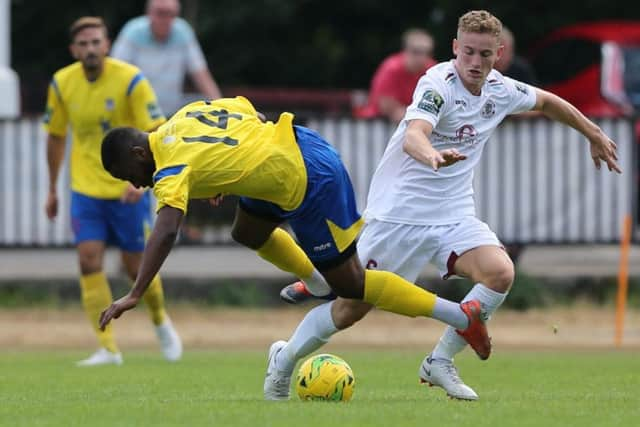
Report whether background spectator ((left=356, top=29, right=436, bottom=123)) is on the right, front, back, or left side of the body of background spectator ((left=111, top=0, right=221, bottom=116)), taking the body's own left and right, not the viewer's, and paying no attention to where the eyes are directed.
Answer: left

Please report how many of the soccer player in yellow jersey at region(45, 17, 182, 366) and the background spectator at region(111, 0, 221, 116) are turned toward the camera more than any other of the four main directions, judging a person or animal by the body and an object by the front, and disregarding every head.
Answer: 2

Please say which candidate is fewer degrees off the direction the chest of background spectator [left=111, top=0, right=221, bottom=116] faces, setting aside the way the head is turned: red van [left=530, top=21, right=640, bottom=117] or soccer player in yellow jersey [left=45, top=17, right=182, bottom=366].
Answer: the soccer player in yellow jersey

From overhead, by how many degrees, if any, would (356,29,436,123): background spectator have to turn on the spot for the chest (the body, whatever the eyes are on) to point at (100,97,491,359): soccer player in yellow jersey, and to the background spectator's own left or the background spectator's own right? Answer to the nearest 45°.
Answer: approximately 45° to the background spectator's own right

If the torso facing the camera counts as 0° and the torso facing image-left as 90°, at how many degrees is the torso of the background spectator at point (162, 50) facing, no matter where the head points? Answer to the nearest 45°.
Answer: approximately 0°

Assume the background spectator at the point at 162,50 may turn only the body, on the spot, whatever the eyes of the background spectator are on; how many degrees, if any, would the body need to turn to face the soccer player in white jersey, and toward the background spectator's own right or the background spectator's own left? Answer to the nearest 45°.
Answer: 0° — they already face them

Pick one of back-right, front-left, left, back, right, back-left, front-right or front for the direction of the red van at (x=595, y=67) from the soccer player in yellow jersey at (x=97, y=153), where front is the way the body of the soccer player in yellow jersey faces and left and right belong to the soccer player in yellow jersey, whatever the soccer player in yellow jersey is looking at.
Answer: back-left

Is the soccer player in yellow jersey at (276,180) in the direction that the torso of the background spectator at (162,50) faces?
yes

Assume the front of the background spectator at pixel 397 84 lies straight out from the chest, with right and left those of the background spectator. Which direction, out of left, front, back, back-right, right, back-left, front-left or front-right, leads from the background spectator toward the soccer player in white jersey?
front-right

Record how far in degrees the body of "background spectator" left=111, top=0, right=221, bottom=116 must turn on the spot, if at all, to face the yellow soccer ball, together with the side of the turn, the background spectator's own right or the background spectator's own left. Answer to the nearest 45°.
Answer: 0° — they already face it
